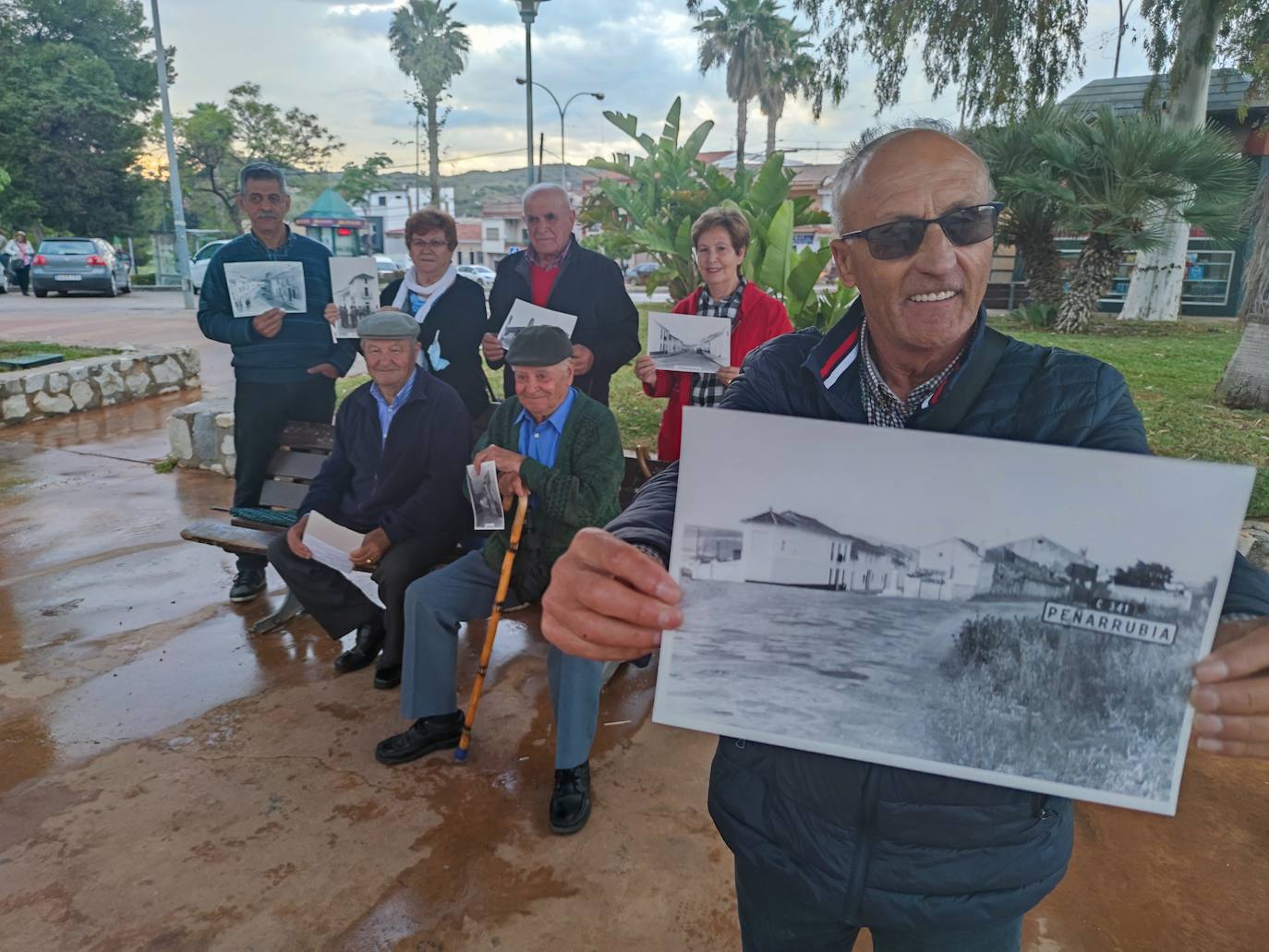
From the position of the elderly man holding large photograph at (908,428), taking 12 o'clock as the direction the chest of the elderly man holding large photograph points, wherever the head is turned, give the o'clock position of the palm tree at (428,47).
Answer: The palm tree is roughly at 5 o'clock from the elderly man holding large photograph.

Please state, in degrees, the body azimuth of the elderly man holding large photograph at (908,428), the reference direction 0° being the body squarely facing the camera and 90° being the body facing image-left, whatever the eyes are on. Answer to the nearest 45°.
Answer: approximately 0°

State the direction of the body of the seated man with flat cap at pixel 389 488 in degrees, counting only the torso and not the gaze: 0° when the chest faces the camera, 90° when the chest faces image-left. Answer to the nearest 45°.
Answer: approximately 45°

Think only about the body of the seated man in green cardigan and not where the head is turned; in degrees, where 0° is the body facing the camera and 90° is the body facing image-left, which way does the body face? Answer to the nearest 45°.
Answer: approximately 45°

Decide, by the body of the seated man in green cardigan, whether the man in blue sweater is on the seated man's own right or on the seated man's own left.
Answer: on the seated man's own right

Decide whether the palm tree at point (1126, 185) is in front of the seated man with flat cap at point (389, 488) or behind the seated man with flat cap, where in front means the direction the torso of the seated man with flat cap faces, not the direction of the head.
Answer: behind

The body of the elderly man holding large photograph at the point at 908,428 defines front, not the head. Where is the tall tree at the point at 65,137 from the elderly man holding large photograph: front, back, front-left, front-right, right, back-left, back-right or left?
back-right

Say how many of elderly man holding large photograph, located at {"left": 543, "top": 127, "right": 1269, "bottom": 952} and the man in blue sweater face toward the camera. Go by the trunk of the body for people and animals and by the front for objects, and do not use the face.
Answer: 2

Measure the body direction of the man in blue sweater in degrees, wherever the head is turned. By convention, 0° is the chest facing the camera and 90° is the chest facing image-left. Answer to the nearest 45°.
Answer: approximately 0°
